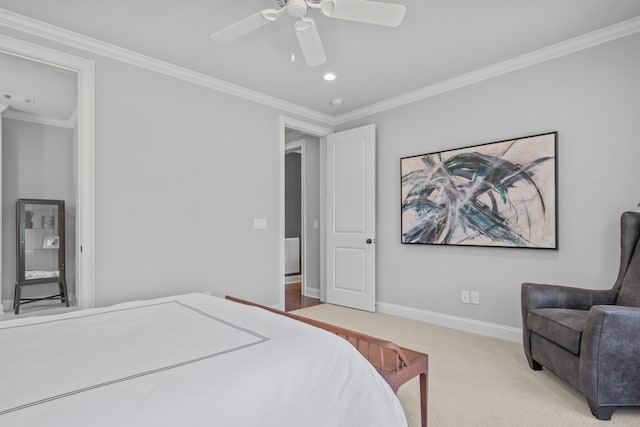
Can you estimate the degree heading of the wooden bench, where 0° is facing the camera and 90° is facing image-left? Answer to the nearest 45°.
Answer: approximately 225°

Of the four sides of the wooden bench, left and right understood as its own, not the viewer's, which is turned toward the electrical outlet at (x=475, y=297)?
front

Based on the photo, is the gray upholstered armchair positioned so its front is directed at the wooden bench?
yes

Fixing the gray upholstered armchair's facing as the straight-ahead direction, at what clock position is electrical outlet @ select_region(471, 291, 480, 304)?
The electrical outlet is roughly at 3 o'clock from the gray upholstered armchair.

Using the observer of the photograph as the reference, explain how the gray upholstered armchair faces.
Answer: facing the viewer and to the left of the viewer

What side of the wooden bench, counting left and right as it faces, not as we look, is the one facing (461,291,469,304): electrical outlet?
front

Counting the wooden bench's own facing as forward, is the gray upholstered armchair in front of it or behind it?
in front

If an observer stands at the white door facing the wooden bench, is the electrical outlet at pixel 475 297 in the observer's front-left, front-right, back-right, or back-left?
front-left

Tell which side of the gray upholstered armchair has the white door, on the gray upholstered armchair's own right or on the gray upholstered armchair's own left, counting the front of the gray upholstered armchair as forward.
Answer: on the gray upholstered armchair's own right
